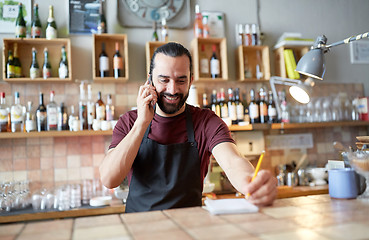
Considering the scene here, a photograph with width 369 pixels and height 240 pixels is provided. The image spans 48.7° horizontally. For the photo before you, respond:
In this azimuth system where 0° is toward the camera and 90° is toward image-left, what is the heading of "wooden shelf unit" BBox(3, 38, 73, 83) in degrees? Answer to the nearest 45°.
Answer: approximately 0°

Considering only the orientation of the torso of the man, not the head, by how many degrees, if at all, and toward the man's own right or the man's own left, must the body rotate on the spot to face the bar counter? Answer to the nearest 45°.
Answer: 0° — they already face it

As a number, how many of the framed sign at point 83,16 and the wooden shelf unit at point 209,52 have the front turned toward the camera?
2

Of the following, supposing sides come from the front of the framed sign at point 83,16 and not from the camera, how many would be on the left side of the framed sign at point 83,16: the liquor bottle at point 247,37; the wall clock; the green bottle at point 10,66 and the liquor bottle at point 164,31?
3

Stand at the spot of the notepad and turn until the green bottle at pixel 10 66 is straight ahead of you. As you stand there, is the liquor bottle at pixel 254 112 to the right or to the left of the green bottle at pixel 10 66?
right

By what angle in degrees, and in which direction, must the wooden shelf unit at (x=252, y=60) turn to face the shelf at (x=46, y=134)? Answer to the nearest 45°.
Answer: approximately 45° to its right
